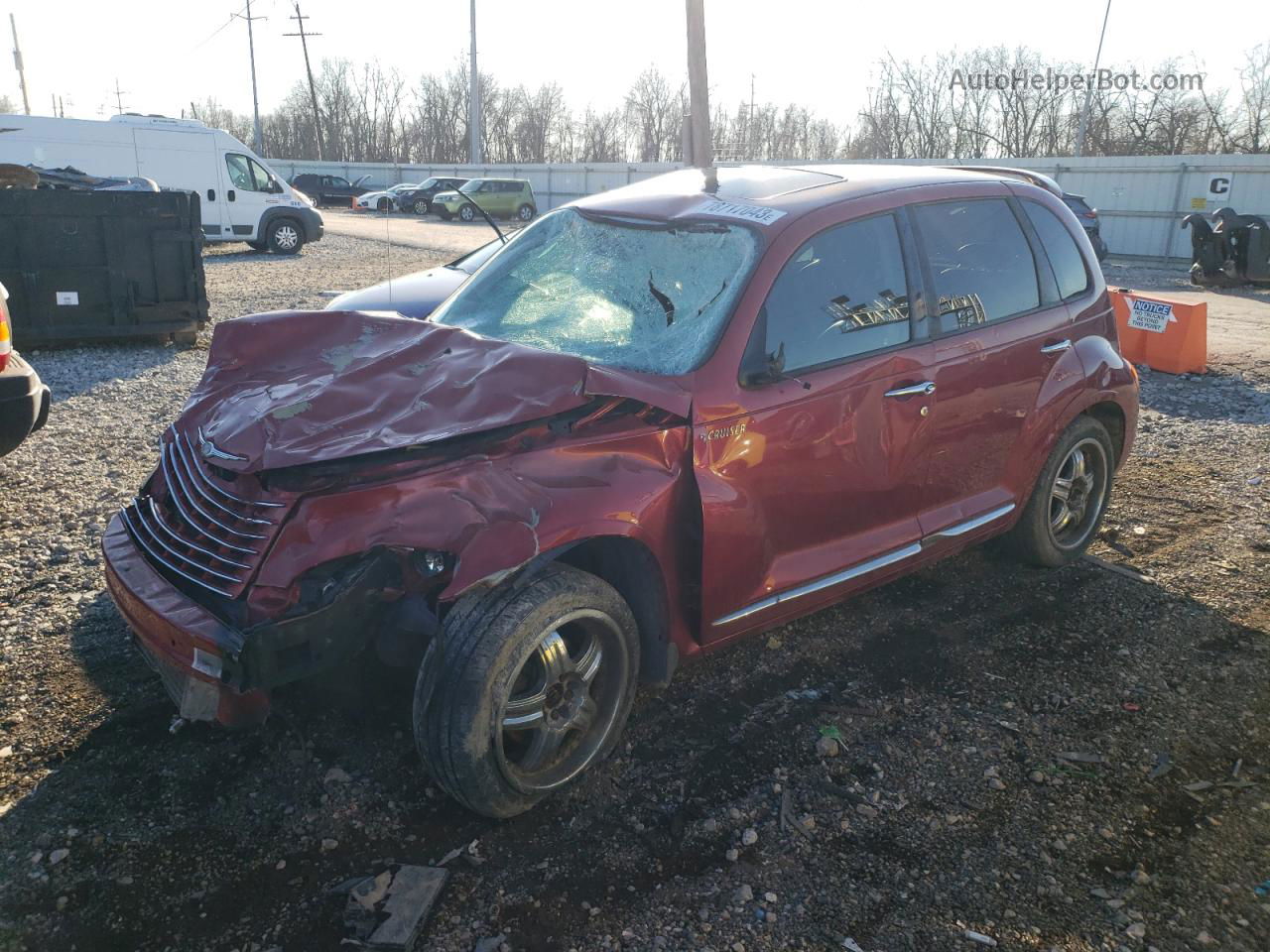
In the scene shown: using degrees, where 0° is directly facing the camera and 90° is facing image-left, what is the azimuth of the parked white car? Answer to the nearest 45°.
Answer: approximately 45°

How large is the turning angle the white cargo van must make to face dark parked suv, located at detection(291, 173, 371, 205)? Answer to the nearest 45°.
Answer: approximately 90° to its left

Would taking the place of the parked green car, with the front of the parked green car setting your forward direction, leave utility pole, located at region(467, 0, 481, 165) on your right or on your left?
on your right

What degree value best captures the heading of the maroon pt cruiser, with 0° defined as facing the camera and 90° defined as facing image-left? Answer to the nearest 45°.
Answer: approximately 45°

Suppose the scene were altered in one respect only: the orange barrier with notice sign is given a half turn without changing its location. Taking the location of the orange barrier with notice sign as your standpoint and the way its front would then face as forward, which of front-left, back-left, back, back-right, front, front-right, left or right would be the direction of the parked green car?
front-left

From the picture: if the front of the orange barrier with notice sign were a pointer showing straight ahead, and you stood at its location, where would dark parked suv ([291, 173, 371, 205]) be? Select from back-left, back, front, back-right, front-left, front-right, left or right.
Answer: back-right

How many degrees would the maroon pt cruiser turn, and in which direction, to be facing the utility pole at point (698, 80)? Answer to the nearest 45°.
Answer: approximately 135° to its right

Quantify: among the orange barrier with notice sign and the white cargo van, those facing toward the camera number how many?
1

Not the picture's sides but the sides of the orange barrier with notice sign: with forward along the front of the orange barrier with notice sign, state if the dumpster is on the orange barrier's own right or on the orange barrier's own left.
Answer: on the orange barrier's own right

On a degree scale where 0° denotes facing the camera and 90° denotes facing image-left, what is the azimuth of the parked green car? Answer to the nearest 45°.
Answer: approximately 45°

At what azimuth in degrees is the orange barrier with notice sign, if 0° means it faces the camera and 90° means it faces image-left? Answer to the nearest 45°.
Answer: approximately 0°
